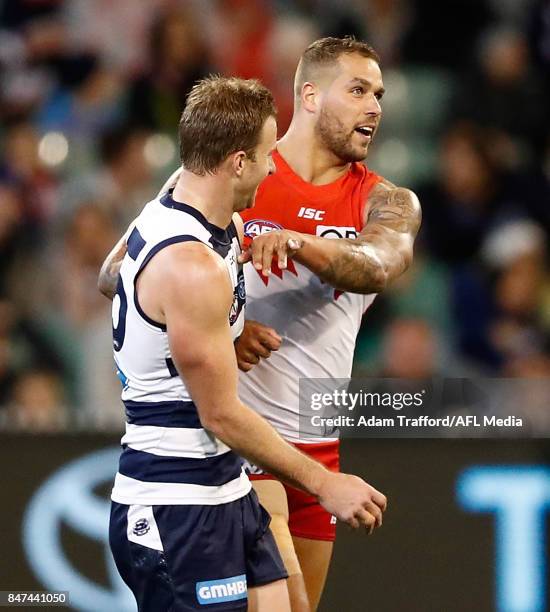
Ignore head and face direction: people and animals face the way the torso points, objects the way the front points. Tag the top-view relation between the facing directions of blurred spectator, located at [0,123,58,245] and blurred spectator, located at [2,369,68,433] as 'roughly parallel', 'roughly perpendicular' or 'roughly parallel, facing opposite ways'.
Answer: roughly parallel

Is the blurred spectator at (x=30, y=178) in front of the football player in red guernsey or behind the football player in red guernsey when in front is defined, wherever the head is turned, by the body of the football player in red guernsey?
behind

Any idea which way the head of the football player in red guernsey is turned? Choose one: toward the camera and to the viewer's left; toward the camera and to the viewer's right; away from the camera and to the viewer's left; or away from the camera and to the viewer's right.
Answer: toward the camera and to the viewer's right

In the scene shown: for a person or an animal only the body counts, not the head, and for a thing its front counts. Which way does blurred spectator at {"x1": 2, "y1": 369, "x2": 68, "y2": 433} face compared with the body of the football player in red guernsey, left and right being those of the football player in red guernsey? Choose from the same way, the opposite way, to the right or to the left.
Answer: the same way

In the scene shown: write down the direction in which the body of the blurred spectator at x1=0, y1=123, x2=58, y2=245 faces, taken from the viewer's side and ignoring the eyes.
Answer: toward the camera

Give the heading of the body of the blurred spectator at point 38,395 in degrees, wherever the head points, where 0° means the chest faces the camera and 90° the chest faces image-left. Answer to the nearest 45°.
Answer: approximately 0°

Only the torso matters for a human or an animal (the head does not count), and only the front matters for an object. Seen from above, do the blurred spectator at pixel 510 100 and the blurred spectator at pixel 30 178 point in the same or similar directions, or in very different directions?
same or similar directions

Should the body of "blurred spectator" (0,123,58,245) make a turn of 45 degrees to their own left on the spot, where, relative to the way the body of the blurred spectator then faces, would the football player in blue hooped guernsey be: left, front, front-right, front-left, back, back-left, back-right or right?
front-right

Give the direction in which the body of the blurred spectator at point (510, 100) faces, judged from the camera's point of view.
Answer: toward the camera

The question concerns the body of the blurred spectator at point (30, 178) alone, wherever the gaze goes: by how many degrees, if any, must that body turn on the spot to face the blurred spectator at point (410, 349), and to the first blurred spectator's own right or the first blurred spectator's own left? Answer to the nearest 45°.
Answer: approximately 90° to the first blurred spectator's own left

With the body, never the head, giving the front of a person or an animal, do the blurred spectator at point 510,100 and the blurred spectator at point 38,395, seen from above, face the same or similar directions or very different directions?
same or similar directions

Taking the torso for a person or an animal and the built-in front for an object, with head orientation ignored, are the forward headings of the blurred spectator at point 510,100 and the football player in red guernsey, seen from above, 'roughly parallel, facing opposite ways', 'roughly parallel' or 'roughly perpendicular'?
roughly parallel
